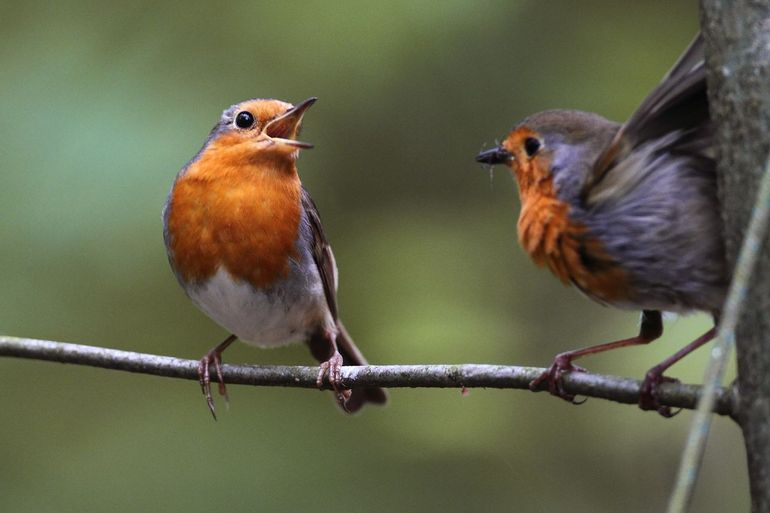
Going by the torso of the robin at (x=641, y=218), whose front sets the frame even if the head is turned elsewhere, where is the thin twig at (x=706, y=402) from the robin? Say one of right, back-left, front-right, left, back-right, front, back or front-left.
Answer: left

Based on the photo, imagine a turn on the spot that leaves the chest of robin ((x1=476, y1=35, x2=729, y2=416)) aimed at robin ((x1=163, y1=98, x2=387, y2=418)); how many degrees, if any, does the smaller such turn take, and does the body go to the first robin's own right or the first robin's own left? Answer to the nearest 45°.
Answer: approximately 45° to the first robin's own right

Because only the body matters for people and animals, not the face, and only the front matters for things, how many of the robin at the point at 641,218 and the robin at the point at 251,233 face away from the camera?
0

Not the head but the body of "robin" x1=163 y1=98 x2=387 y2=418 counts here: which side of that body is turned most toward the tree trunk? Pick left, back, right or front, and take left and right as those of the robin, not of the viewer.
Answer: left

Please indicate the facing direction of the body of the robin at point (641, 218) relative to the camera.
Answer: to the viewer's left

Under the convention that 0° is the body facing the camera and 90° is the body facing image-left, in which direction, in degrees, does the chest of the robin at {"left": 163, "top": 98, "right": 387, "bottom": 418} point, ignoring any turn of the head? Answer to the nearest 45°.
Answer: approximately 45°

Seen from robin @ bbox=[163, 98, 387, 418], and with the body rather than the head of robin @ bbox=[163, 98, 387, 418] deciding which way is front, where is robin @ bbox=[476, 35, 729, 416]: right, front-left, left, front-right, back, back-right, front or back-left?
left
